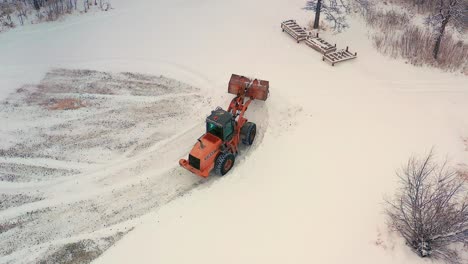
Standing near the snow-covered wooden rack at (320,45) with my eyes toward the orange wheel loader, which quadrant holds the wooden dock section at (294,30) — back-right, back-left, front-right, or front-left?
back-right

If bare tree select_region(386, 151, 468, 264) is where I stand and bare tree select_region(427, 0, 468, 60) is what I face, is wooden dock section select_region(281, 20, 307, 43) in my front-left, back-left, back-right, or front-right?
front-left

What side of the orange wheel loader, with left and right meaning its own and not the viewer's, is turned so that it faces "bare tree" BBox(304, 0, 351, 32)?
front

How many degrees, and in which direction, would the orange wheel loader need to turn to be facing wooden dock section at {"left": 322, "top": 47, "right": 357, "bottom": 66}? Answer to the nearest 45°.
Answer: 0° — it already faces it

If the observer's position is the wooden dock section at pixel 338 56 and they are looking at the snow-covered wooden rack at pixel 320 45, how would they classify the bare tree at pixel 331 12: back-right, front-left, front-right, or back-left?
front-right

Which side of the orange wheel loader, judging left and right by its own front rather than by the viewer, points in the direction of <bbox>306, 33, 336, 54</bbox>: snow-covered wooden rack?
front

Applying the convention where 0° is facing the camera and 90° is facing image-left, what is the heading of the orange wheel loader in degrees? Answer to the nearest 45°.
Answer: approximately 225°

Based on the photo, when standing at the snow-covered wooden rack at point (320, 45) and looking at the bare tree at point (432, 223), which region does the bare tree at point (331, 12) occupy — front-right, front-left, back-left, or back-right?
back-left

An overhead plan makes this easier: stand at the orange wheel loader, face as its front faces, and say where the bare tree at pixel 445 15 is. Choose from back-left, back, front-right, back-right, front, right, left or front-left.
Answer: front
